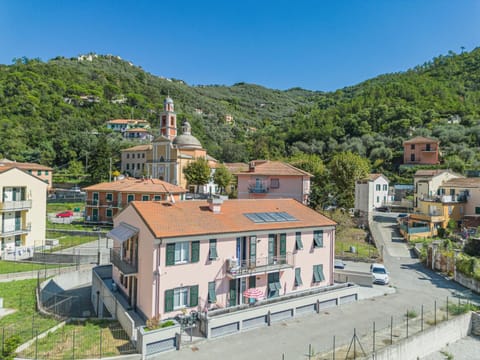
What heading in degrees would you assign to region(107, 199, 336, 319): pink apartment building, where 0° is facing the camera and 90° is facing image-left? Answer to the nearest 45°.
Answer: approximately 315°

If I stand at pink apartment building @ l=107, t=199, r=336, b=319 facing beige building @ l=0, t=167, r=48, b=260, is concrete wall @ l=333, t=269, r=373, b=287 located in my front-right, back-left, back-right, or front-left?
back-right

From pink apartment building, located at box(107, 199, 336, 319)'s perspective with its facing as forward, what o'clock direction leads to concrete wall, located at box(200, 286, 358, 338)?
The concrete wall is roughly at 11 o'clock from the pink apartment building.

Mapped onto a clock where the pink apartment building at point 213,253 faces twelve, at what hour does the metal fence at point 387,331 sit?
The metal fence is roughly at 11 o'clock from the pink apartment building.

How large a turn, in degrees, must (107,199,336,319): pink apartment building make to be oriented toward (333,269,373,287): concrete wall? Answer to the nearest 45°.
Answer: approximately 90° to its left

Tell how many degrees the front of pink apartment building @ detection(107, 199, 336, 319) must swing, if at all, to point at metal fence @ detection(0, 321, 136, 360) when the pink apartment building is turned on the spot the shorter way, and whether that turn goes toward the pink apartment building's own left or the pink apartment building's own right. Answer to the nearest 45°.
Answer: approximately 90° to the pink apartment building's own right

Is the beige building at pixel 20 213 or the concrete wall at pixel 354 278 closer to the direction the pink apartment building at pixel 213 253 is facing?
the concrete wall

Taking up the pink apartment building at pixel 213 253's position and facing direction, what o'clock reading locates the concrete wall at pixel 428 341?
The concrete wall is roughly at 11 o'clock from the pink apartment building.

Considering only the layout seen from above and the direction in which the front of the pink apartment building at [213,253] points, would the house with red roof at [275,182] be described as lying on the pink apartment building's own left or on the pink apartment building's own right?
on the pink apartment building's own left

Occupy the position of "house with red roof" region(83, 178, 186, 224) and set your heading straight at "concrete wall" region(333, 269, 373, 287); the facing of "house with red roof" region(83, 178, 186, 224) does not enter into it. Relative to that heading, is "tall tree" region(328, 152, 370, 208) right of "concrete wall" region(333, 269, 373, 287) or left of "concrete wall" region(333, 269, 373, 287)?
left

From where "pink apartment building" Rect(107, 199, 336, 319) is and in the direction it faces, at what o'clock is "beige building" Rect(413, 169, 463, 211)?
The beige building is roughly at 9 o'clock from the pink apartment building.

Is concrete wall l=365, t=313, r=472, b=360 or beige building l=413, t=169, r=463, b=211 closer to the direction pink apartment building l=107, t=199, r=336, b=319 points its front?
the concrete wall
